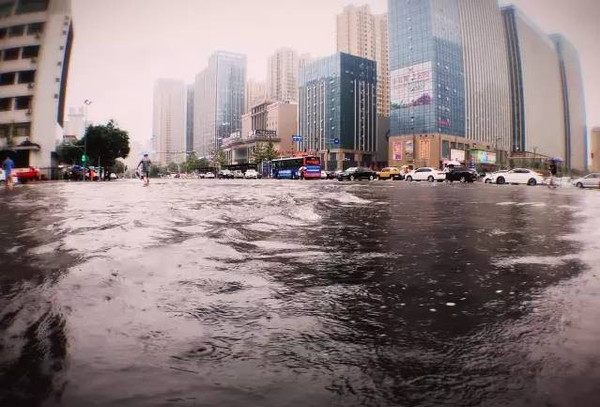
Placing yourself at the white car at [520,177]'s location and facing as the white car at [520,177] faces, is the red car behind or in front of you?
in front

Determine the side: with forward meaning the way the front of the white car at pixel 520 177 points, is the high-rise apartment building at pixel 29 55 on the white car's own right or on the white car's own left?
on the white car's own left

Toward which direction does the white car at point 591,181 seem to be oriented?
to the viewer's left

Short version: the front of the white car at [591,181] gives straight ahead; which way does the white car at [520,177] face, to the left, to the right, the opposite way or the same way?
the same way

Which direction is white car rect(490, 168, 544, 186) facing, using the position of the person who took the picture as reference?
facing to the left of the viewer

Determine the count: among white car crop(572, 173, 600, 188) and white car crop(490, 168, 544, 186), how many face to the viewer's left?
2

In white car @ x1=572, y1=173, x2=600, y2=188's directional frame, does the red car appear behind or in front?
in front

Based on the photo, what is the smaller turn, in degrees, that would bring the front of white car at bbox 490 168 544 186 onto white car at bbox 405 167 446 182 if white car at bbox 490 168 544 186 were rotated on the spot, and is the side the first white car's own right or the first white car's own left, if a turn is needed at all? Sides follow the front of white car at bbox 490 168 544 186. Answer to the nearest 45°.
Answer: approximately 45° to the first white car's own right
